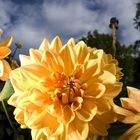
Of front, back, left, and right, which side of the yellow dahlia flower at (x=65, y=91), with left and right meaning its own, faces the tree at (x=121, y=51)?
back

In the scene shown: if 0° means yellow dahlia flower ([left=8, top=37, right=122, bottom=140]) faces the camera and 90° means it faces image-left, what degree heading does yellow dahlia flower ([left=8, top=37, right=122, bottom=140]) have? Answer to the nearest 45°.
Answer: approximately 0°
